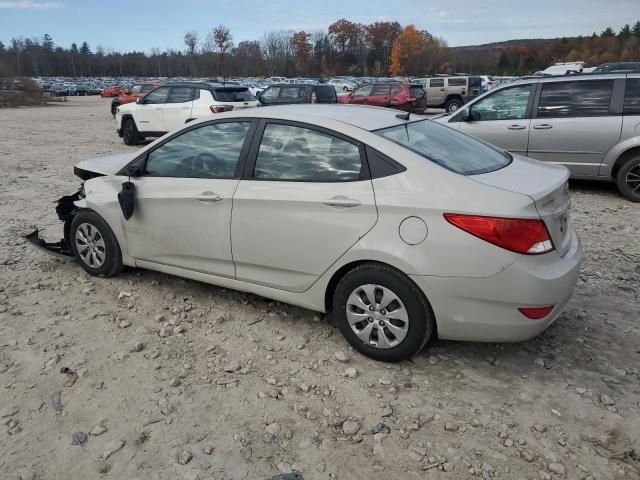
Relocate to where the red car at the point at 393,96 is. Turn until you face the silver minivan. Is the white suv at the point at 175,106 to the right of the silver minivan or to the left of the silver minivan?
right

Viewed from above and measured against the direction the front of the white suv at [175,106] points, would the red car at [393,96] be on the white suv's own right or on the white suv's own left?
on the white suv's own right

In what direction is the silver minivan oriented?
to the viewer's left

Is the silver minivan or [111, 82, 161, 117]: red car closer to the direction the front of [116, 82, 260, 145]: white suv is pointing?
the red car

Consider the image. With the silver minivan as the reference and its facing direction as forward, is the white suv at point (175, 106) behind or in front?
in front

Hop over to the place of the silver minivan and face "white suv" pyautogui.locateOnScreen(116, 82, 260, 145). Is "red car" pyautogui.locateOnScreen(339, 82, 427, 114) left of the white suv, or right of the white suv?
right

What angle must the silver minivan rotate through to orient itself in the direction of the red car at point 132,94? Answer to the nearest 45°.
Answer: approximately 45° to its right

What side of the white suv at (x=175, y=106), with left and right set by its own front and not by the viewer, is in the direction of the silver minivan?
back

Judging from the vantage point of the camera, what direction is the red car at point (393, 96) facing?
facing away from the viewer and to the left of the viewer

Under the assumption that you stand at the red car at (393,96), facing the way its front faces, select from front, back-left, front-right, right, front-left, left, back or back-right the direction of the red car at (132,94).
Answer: front-left

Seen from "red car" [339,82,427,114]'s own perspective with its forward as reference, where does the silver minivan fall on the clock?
The silver minivan is roughly at 7 o'clock from the red car.
